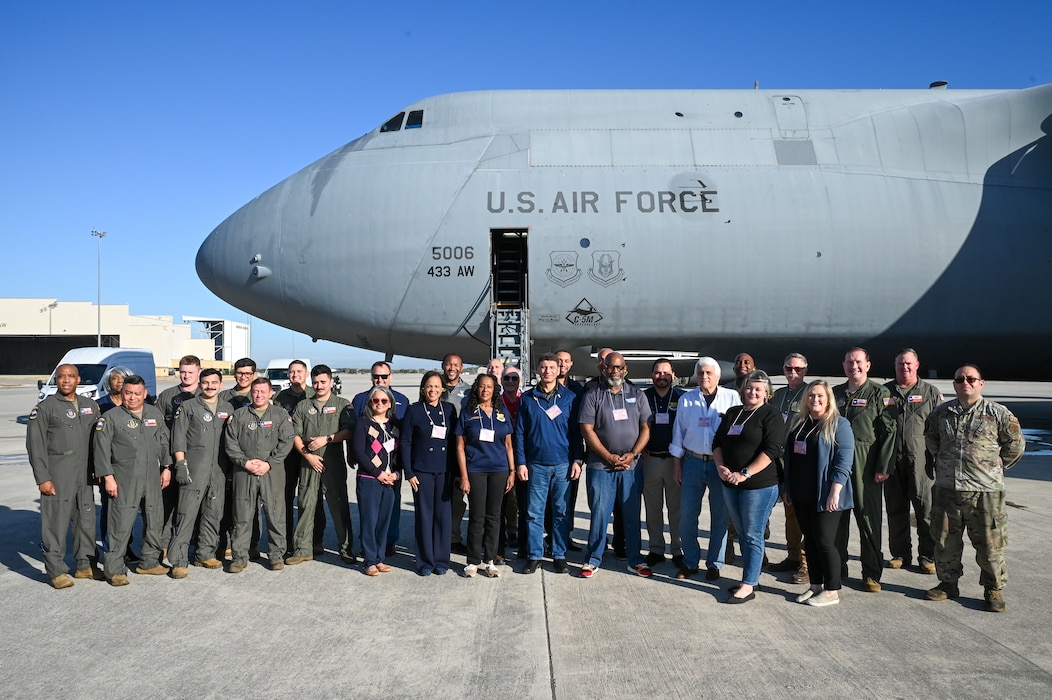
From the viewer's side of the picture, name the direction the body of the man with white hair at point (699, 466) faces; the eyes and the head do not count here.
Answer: toward the camera

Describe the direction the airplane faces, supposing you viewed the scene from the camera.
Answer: facing to the left of the viewer

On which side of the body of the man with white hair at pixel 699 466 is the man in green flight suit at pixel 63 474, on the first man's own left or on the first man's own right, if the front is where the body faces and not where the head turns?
on the first man's own right

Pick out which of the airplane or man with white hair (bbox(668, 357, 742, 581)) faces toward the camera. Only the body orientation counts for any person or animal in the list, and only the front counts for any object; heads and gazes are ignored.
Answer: the man with white hair

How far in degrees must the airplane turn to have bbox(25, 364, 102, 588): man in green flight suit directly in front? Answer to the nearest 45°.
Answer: approximately 45° to its left

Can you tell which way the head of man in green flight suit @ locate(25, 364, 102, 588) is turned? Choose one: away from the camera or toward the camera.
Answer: toward the camera

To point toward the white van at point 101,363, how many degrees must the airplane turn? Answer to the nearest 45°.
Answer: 0° — it already faces it

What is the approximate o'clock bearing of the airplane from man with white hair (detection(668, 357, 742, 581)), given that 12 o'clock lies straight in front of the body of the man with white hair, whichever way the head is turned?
The airplane is roughly at 6 o'clock from the man with white hair.

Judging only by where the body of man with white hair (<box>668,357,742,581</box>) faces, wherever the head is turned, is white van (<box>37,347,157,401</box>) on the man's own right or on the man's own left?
on the man's own right

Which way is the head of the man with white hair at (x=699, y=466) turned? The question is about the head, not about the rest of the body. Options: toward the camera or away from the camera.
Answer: toward the camera

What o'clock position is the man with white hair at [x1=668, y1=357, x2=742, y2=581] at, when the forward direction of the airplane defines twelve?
The man with white hair is roughly at 9 o'clock from the airplane.

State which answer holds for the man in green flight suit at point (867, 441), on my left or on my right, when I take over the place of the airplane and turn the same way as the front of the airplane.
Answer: on my left

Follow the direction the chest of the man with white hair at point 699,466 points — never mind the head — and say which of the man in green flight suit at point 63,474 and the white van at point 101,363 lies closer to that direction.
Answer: the man in green flight suit

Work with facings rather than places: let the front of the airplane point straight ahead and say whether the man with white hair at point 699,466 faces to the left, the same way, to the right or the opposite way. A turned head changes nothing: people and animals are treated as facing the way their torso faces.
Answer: to the left

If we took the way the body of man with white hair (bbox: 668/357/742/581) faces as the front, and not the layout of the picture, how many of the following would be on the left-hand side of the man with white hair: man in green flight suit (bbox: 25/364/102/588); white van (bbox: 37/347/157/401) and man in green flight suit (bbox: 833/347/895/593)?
1

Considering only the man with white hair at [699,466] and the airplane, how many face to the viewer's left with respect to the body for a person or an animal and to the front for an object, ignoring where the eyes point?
1
